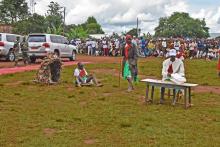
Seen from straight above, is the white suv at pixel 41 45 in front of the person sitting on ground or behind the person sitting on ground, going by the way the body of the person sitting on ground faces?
behind

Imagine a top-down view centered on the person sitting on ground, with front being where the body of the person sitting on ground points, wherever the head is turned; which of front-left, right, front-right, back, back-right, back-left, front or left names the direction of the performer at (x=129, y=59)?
front

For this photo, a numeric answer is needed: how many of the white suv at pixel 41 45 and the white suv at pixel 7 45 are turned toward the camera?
0

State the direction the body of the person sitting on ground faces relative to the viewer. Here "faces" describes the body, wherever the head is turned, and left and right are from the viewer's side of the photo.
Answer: facing the viewer and to the right of the viewer

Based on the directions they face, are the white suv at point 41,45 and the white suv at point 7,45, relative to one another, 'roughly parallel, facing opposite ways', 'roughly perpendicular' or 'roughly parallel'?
roughly parallel

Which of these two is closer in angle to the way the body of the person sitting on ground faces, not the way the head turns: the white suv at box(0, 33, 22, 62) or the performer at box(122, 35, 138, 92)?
the performer
